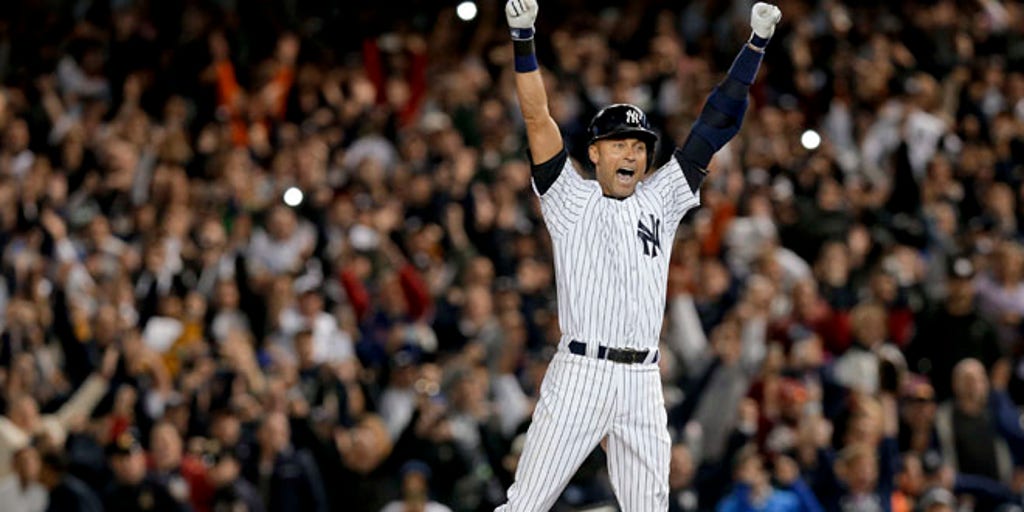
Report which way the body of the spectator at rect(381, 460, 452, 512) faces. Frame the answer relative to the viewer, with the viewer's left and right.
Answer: facing the viewer

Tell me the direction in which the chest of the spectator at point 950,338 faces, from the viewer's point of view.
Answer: toward the camera

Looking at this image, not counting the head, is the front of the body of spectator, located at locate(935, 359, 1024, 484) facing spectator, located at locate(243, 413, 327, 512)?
no

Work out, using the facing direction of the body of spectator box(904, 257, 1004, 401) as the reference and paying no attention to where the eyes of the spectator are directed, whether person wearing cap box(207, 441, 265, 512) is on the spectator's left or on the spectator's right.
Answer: on the spectator's right

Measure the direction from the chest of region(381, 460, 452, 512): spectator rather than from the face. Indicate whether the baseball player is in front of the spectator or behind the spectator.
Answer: in front

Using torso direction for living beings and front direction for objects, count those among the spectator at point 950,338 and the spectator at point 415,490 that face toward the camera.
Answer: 2

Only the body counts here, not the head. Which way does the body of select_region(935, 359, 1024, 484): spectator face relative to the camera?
toward the camera

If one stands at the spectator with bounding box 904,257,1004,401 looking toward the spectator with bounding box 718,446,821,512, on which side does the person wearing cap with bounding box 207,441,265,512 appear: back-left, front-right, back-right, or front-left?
front-right

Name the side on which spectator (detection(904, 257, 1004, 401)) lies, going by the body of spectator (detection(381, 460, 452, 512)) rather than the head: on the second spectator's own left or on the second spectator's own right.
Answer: on the second spectator's own left

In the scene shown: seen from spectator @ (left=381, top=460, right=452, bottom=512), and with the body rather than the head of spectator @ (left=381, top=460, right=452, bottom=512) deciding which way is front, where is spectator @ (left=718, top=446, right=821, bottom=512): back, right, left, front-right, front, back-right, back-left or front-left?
left

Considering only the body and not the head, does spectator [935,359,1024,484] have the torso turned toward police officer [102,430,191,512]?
no

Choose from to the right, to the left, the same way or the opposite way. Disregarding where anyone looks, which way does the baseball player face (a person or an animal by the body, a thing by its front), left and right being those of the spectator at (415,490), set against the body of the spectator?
the same way

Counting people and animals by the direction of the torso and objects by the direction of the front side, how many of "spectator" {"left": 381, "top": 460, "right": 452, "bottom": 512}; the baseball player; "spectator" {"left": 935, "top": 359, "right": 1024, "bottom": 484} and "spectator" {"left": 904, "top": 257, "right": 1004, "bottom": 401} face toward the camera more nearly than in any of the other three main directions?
4

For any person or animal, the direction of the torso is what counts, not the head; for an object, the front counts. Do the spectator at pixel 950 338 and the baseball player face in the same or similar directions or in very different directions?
same or similar directions

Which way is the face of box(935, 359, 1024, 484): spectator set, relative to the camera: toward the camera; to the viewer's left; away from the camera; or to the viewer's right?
toward the camera

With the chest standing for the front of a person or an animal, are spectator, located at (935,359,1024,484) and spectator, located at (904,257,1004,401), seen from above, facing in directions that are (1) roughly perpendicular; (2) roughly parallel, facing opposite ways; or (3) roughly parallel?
roughly parallel

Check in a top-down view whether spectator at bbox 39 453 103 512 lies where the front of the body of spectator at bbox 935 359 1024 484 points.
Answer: no

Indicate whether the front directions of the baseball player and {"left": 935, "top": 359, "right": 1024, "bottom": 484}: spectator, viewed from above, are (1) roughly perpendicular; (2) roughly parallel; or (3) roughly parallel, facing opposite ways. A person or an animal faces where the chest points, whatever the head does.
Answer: roughly parallel
